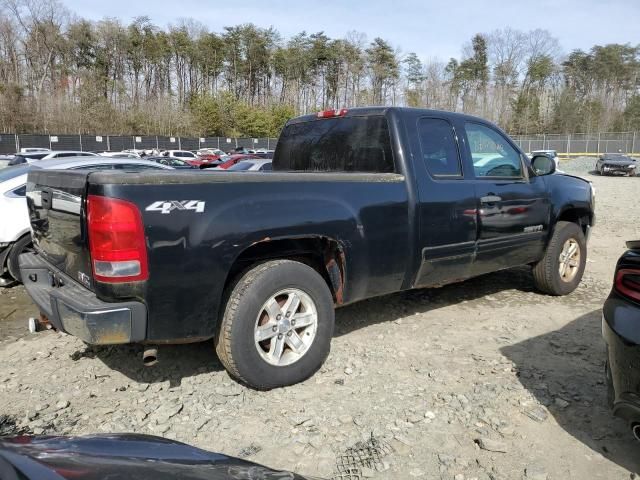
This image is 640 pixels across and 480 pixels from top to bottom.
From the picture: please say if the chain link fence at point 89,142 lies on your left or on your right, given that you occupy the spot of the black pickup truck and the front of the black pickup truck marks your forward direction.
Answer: on your left

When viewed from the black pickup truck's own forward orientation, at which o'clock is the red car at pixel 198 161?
The red car is roughly at 10 o'clock from the black pickup truck.

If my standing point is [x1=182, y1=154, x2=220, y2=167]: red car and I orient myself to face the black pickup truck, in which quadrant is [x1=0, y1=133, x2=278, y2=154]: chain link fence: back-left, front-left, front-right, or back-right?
back-right

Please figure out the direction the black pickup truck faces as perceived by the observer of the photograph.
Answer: facing away from the viewer and to the right of the viewer
